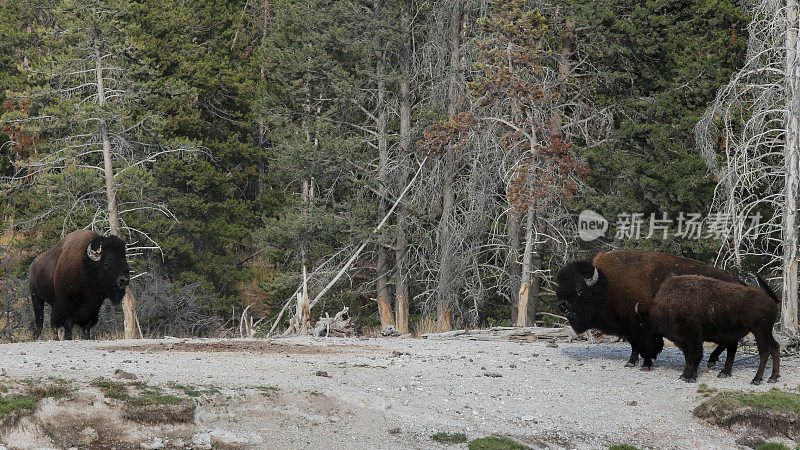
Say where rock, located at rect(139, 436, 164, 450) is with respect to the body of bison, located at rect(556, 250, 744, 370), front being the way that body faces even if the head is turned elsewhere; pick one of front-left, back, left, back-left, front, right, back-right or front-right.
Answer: front-left

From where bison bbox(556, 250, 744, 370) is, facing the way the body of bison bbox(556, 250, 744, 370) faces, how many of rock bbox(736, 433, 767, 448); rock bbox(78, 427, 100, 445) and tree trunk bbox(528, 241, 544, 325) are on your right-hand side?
1

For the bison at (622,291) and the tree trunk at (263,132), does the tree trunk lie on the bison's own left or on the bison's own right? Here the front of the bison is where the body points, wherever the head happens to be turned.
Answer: on the bison's own right

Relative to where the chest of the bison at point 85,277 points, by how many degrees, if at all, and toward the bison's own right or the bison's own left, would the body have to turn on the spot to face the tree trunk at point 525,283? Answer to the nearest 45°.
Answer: approximately 45° to the bison's own left

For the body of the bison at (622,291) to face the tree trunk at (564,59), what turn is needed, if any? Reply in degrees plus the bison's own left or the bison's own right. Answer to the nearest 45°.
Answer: approximately 90° to the bison's own right

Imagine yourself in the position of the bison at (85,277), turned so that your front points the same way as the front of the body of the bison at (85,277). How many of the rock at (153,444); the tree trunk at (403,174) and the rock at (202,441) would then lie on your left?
1

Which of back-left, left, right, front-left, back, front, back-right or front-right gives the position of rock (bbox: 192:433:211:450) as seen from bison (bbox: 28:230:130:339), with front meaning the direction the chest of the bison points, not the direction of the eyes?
front-right

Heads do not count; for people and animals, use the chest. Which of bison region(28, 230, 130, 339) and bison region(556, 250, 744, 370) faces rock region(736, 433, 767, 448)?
bison region(28, 230, 130, 339)

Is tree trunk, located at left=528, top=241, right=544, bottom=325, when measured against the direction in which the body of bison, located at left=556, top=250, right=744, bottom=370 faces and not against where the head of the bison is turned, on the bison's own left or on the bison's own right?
on the bison's own right

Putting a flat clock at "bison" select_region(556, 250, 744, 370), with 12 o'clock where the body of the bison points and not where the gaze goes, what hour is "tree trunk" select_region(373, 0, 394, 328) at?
The tree trunk is roughly at 2 o'clock from the bison.

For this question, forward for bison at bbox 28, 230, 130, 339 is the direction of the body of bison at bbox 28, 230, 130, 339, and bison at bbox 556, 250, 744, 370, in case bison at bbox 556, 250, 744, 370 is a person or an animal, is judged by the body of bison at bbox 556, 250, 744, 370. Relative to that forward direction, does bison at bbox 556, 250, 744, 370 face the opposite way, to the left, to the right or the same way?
the opposite way

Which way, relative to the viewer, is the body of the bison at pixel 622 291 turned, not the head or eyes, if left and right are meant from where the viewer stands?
facing to the left of the viewer

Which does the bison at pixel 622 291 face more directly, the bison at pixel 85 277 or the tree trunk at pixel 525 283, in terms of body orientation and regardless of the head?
the bison

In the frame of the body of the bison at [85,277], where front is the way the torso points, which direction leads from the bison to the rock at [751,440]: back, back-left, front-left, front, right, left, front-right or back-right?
front
